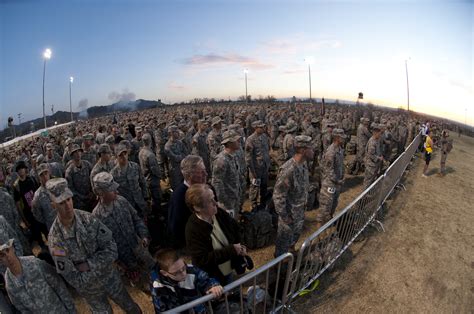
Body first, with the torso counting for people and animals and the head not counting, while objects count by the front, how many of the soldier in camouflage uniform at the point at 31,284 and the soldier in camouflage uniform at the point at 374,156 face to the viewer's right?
1
